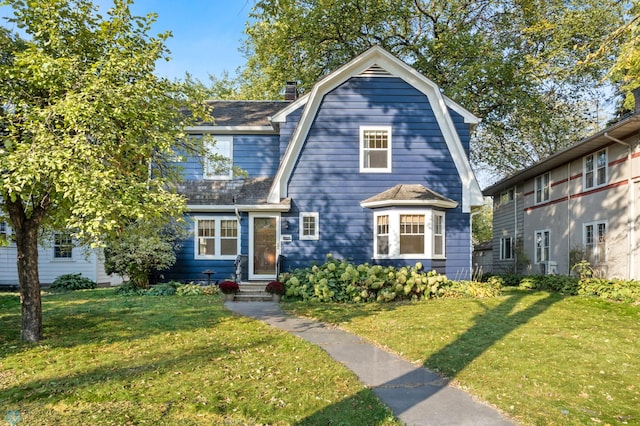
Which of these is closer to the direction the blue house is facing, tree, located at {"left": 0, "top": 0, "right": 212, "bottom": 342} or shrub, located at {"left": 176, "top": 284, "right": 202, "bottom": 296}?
the tree

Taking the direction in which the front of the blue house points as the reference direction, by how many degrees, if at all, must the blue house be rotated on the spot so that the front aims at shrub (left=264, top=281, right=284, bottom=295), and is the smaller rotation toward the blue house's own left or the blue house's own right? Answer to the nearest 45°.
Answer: approximately 45° to the blue house's own right

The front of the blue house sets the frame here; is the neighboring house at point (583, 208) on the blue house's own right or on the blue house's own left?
on the blue house's own left

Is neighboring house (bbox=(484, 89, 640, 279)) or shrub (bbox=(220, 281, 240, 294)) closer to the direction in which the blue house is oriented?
the shrub

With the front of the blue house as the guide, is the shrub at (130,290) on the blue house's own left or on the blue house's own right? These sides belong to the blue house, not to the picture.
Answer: on the blue house's own right

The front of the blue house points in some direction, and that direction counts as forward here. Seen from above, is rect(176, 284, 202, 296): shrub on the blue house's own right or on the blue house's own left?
on the blue house's own right

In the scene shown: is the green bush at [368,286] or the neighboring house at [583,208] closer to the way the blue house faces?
the green bush

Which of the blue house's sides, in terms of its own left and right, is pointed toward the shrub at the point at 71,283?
right
